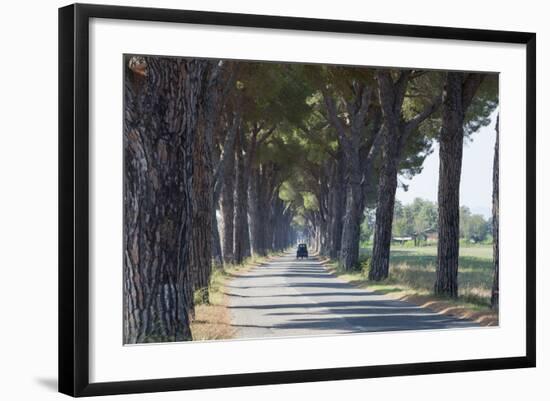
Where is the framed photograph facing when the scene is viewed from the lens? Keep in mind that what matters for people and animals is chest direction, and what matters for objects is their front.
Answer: facing the viewer and to the right of the viewer
